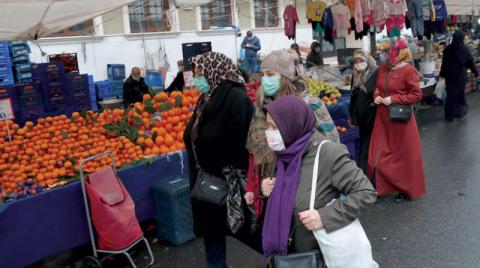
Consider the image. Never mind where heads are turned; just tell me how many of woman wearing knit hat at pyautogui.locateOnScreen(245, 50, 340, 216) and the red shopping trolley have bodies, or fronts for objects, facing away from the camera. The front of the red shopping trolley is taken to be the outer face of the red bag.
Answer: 0

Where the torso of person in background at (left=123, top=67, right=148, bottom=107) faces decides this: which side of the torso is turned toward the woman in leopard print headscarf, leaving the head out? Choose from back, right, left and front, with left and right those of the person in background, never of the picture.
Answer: front

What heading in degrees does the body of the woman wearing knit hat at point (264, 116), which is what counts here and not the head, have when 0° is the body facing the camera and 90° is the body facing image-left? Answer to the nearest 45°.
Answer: approximately 45°

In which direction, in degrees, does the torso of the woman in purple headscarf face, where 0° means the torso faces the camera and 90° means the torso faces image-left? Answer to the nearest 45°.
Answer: approximately 45°

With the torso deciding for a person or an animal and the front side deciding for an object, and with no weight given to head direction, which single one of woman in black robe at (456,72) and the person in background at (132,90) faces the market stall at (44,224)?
the person in background
